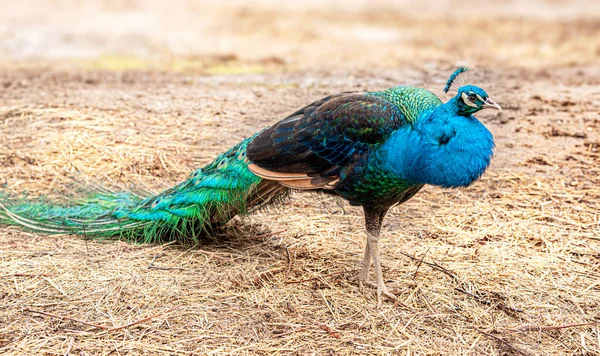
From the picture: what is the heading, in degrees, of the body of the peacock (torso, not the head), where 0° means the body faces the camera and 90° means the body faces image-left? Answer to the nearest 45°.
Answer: approximately 270°
